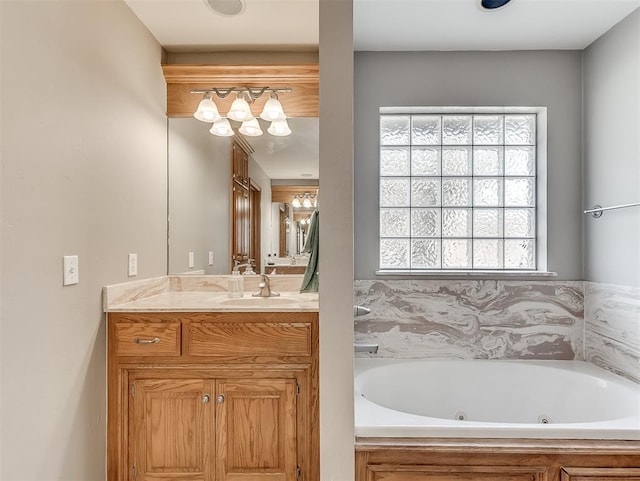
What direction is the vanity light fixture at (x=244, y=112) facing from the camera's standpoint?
toward the camera

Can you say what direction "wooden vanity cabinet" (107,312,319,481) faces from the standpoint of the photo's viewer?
facing the viewer

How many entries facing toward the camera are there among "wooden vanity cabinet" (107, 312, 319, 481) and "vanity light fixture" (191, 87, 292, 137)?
2

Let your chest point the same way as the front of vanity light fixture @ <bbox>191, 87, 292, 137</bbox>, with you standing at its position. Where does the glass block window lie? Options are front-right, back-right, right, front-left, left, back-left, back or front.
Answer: left
